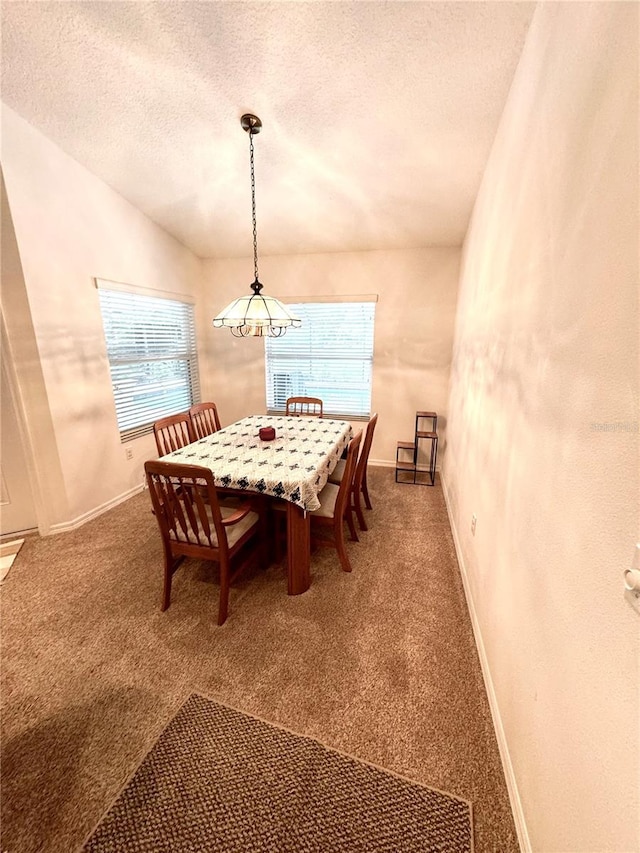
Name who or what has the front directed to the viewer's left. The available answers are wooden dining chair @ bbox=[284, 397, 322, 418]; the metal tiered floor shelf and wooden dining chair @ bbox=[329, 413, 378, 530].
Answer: wooden dining chair @ bbox=[329, 413, 378, 530]

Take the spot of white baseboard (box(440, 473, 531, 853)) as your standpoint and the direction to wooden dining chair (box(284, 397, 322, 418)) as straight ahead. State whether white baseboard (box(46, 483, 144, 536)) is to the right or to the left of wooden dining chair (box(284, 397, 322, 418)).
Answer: left

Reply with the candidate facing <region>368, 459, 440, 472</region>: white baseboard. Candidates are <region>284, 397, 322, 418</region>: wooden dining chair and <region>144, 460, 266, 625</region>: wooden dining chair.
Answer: <region>144, 460, 266, 625</region>: wooden dining chair

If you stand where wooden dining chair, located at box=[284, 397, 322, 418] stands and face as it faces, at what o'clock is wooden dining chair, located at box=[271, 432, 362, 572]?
wooden dining chair, located at box=[271, 432, 362, 572] is roughly at 12 o'clock from wooden dining chair, located at box=[284, 397, 322, 418].

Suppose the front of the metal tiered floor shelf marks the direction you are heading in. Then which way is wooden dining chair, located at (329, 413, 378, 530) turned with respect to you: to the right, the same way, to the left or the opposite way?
to the right

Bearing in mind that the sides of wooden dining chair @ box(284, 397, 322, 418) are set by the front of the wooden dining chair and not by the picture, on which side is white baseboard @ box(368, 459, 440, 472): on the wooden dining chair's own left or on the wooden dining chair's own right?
on the wooden dining chair's own left

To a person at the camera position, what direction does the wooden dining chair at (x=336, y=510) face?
facing to the left of the viewer

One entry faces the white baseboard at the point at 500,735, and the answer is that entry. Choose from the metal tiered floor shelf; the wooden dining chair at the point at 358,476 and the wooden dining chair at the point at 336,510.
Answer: the metal tiered floor shelf

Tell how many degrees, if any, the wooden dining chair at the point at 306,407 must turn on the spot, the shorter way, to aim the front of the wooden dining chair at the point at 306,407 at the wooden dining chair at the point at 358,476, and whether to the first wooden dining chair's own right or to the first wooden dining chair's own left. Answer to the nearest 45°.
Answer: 0° — it already faces it

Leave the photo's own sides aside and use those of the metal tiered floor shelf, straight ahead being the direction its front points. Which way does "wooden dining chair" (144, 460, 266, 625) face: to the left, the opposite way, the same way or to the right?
the opposite way

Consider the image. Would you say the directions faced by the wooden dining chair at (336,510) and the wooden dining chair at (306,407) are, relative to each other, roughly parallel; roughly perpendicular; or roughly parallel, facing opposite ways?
roughly perpendicular

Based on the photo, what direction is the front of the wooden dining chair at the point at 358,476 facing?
to the viewer's left
